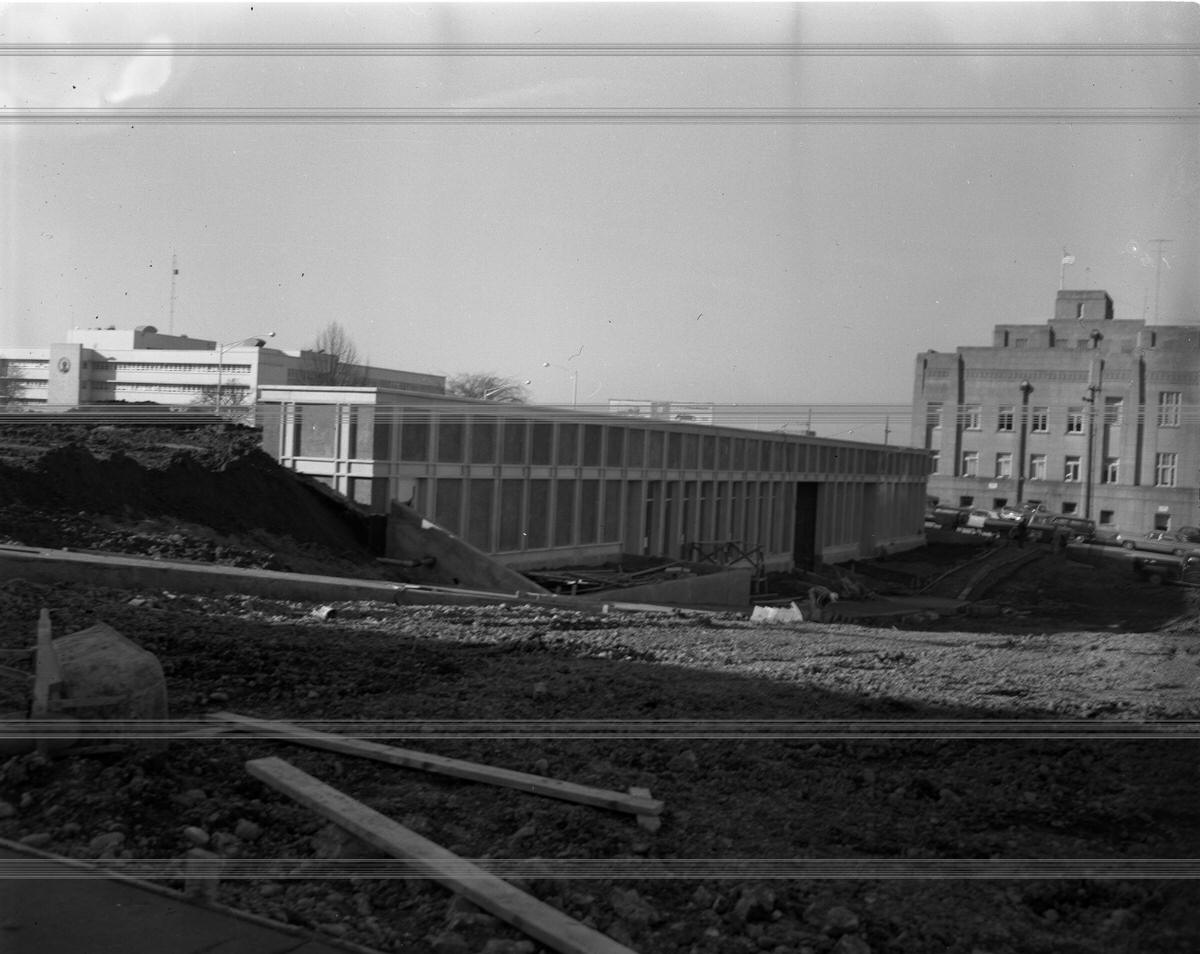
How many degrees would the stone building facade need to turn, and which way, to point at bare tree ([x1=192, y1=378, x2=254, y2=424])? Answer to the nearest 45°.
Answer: approximately 135° to its right

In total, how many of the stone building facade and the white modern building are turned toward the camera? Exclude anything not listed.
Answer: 2

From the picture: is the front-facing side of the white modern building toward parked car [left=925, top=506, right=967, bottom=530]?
no

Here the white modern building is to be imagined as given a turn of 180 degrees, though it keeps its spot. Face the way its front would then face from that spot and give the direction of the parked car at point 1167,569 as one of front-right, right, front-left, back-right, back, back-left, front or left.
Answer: back-right

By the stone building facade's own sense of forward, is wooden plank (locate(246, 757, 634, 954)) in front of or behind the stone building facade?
in front

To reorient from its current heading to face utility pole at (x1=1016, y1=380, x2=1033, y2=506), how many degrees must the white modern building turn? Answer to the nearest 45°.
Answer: approximately 45° to its left

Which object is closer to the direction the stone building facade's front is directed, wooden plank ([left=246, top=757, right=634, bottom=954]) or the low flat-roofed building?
the wooden plank

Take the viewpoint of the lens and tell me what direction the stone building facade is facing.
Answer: facing the viewer

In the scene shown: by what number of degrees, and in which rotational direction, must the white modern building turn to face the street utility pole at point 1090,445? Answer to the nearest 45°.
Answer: approximately 45° to its left

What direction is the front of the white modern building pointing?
toward the camera

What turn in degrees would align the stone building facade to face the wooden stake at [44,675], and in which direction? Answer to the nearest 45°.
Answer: approximately 45° to its right

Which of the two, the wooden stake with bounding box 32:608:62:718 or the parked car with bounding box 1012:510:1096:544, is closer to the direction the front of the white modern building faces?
the wooden stake

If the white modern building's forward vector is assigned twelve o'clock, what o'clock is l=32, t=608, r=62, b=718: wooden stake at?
The wooden stake is roughly at 12 o'clock from the white modern building.
